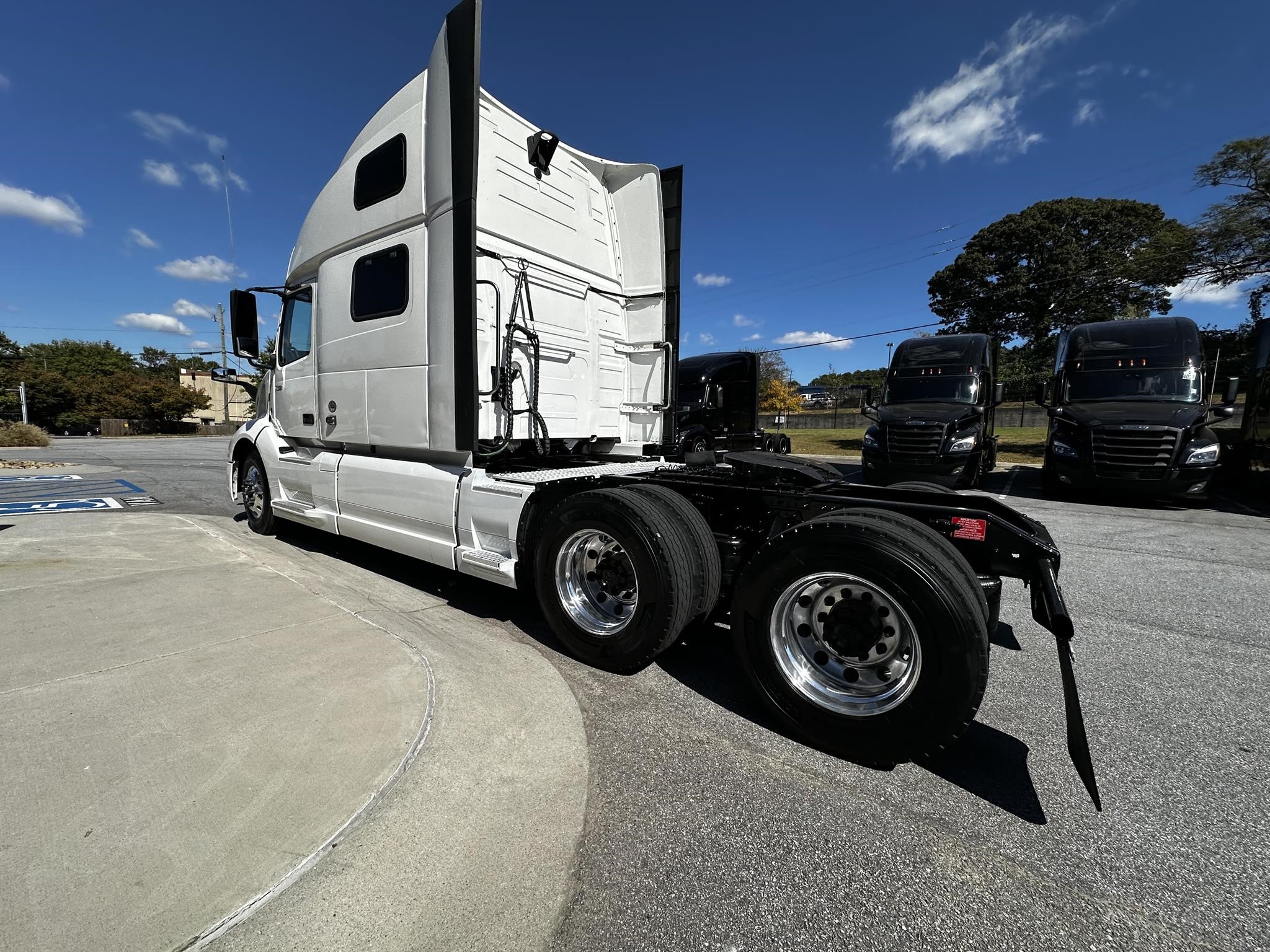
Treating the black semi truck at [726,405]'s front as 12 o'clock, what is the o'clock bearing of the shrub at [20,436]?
The shrub is roughly at 2 o'clock from the black semi truck.

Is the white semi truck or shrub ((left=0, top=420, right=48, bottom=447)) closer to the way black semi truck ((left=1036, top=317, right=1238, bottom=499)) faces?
the white semi truck

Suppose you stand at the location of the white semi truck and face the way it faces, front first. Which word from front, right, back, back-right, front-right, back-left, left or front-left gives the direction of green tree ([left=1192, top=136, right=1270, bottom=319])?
right

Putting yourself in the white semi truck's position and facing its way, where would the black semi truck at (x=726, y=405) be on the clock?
The black semi truck is roughly at 2 o'clock from the white semi truck.

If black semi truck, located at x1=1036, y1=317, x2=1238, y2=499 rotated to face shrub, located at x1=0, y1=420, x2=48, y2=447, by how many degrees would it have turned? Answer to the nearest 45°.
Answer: approximately 90° to its right

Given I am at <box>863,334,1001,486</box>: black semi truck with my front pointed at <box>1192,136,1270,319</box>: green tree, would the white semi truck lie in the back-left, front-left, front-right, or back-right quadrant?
back-right

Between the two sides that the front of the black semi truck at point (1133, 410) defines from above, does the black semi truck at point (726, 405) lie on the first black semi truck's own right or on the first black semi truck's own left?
on the first black semi truck's own right

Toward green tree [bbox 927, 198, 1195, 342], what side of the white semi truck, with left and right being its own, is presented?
right

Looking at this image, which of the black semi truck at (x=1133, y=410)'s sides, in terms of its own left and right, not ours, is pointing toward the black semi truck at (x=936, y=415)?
right

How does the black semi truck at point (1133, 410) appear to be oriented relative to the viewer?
toward the camera

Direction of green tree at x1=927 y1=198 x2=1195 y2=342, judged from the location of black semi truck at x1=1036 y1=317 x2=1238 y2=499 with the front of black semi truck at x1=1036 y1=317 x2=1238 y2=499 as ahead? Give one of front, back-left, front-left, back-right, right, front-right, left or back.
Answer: back

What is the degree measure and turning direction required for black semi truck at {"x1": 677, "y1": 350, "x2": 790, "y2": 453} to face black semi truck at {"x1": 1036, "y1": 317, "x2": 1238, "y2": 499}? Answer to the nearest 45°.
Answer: approximately 135° to its left

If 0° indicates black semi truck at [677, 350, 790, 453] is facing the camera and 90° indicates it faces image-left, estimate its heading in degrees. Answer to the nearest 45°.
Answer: approximately 45°

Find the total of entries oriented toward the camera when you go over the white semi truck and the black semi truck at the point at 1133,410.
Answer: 1

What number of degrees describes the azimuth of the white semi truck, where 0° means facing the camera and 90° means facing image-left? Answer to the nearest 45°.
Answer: approximately 135°

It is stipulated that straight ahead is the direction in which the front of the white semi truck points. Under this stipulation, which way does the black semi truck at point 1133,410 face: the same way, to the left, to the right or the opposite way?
to the left
